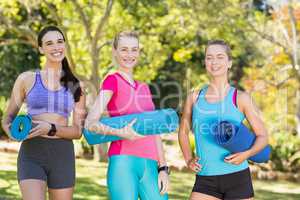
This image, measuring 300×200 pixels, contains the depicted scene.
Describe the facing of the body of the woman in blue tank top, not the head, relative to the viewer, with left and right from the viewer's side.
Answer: facing the viewer
